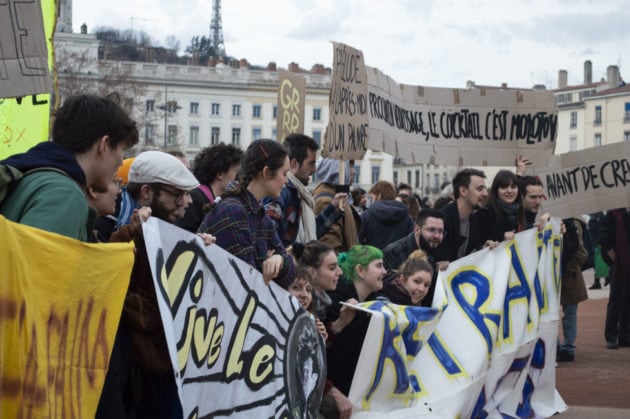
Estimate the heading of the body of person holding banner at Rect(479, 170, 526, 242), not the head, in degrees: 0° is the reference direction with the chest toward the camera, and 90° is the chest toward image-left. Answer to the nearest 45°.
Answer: approximately 315°

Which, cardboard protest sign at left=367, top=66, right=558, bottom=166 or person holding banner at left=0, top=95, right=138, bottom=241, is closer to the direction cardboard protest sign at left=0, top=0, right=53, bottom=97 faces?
the person holding banner

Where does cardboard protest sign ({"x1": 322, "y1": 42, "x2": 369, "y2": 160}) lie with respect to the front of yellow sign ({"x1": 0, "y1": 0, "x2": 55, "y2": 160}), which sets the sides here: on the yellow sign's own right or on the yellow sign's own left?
on the yellow sign's own left

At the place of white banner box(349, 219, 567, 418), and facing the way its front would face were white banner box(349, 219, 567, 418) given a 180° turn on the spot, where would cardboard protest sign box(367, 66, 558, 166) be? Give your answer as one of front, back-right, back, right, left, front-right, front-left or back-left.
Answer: front

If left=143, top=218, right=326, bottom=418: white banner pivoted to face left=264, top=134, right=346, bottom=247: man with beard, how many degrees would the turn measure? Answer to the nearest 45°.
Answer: approximately 135° to its left

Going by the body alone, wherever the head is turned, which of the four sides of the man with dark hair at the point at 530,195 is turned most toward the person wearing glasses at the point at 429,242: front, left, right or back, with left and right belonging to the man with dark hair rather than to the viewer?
right
